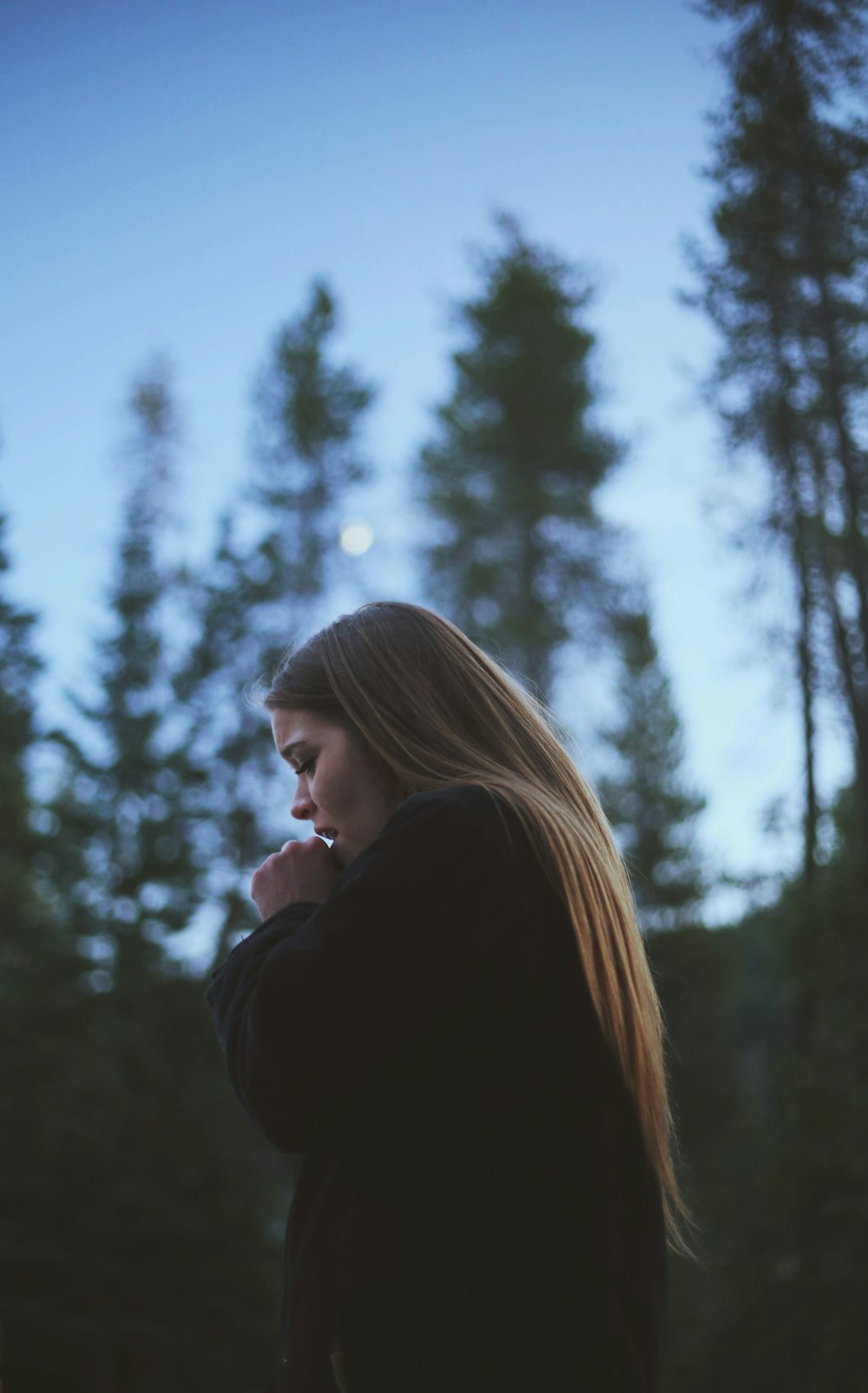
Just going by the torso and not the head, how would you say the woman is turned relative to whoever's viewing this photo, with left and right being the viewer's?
facing to the left of the viewer

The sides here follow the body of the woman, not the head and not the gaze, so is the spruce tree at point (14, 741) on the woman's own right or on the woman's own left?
on the woman's own right

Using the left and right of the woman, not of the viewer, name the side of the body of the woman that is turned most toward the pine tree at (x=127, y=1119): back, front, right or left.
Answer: right

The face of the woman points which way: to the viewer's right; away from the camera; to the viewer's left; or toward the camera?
to the viewer's left

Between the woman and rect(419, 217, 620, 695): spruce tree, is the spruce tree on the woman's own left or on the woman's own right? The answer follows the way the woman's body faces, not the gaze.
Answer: on the woman's own right

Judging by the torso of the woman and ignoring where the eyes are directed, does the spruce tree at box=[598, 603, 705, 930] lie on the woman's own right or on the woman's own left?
on the woman's own right

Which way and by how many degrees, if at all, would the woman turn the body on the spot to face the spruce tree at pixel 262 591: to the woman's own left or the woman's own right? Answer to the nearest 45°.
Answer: approximately 90° to the woman's own right

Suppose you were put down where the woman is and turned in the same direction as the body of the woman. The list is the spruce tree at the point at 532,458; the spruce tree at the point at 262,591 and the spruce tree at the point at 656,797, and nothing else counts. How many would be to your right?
3

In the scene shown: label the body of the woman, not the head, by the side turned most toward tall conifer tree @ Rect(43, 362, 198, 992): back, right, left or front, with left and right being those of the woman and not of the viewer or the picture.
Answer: right
